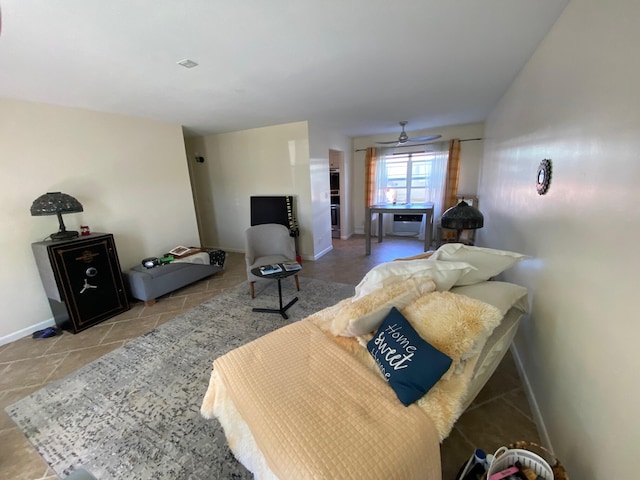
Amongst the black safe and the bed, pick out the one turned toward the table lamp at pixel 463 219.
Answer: the black safe

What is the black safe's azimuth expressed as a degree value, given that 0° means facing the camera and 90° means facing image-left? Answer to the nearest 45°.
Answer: approximately 315°

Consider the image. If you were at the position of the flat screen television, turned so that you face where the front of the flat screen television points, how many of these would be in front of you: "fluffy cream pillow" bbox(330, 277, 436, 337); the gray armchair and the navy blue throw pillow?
3

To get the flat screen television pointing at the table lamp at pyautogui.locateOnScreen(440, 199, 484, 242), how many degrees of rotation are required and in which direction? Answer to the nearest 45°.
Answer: approximately 45° to its left

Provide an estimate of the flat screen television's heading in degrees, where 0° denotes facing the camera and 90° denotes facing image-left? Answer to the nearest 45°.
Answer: approximately 0°

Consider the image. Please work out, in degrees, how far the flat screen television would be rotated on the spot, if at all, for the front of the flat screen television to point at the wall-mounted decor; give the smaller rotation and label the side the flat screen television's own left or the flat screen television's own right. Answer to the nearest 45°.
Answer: approximately 45° to the flat screen television's own left

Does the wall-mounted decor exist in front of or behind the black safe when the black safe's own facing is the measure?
in front

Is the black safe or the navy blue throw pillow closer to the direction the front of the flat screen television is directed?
the navy blue throw pillow

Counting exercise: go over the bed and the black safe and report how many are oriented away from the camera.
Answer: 0

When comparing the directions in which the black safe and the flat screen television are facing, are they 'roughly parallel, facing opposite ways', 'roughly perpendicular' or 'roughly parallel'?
roughly perpendicular

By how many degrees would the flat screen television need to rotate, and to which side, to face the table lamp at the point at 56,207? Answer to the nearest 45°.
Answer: approximately 45° to its right

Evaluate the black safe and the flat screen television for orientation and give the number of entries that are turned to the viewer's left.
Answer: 0

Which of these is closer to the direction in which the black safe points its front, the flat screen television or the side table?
the side table

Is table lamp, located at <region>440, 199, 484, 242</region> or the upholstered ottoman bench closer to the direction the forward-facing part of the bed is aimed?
the upholstered ottoman bench

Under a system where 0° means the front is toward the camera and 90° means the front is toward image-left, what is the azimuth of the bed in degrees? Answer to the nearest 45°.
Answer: approximately 45°

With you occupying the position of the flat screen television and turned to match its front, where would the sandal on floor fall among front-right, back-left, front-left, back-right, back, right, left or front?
front-right
